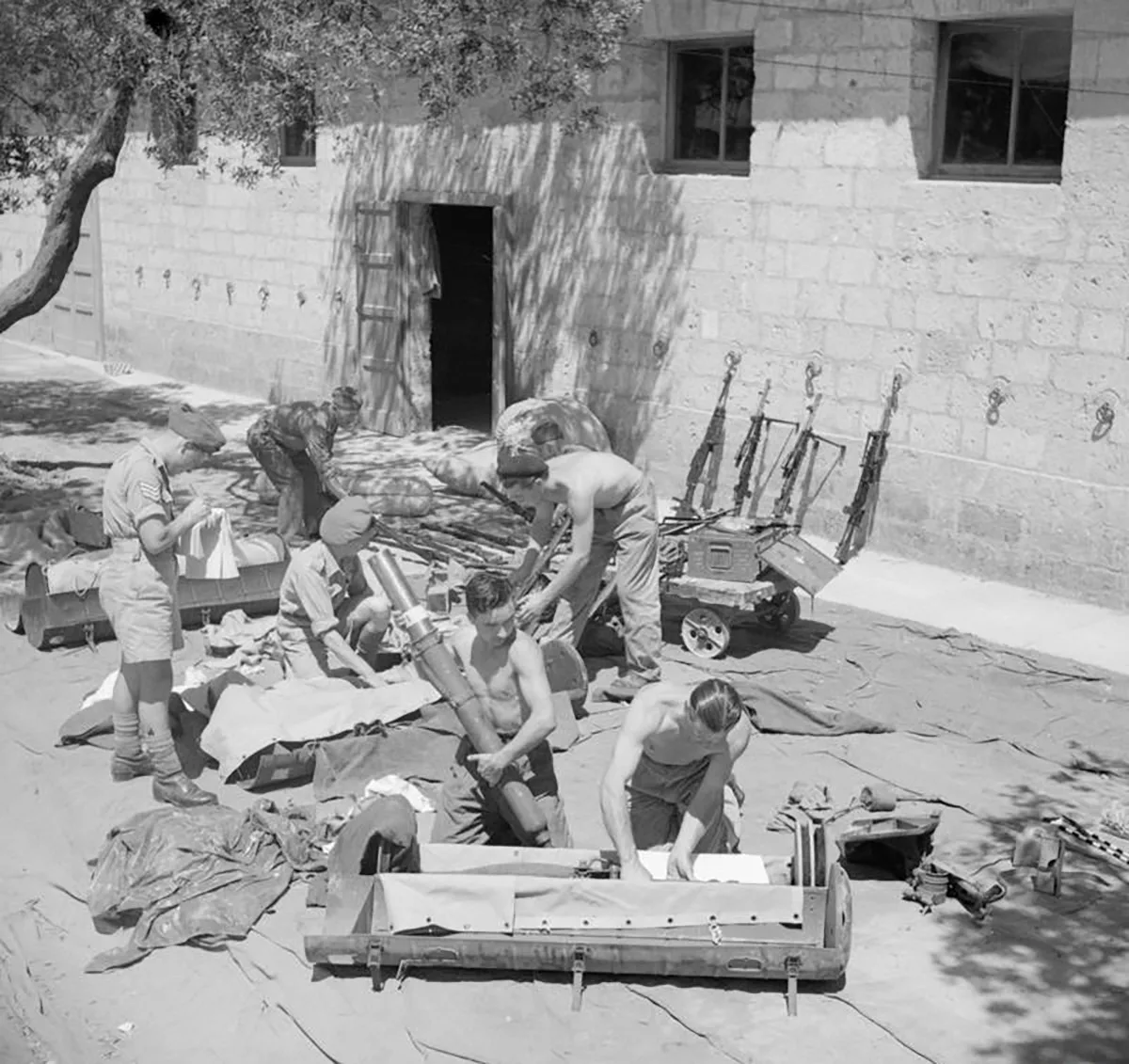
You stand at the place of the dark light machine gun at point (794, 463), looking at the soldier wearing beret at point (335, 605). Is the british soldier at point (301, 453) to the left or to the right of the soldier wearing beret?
right

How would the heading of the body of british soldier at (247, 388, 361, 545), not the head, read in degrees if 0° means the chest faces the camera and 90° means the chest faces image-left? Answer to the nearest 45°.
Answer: approximately 270°

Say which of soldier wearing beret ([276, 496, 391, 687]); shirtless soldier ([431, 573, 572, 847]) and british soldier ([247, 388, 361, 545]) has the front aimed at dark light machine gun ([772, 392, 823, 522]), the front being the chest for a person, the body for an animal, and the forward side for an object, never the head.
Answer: the british soldier

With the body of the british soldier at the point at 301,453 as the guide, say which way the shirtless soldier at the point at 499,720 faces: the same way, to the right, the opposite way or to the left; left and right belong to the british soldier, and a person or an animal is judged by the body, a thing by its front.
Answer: to the right

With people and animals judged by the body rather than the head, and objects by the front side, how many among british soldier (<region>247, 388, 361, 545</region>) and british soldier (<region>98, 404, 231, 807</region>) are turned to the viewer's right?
2

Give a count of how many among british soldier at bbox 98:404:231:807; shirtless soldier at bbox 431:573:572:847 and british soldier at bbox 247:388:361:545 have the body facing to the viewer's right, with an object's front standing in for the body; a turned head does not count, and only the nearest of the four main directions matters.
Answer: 2

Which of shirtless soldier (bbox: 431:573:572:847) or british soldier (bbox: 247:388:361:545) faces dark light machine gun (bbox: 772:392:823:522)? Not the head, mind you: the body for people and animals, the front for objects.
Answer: the british soldier

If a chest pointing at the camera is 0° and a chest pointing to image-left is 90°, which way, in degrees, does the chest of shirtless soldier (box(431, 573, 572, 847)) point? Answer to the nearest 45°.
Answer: approximately 0°

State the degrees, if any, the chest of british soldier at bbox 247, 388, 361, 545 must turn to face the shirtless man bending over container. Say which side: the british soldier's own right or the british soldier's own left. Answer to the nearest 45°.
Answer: approximately 90° to the british soldier's own right

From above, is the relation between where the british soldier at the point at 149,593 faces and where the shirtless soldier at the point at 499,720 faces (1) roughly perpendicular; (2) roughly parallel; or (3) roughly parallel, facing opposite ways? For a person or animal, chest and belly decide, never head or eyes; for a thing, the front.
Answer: roughly perpendicular

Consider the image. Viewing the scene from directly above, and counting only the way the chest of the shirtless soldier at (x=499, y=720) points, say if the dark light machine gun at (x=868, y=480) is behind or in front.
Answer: behind

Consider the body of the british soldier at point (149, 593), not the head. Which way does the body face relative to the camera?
to the viewer's right

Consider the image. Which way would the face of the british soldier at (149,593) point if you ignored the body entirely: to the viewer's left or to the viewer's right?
to the viewer's right

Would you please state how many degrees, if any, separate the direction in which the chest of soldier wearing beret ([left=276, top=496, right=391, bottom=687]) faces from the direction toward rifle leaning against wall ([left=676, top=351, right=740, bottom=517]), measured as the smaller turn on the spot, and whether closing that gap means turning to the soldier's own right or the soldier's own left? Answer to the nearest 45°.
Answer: approximately 90° to the soldier's own left

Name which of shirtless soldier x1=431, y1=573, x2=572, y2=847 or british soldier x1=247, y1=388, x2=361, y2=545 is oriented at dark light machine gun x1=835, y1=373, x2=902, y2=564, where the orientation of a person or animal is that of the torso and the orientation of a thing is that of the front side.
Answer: the british soldier
